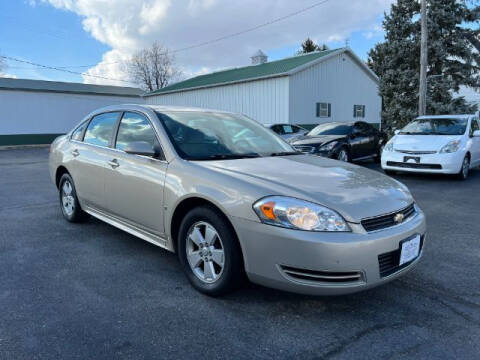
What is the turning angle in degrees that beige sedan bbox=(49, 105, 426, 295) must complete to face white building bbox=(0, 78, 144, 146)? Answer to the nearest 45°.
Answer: approximately 180°

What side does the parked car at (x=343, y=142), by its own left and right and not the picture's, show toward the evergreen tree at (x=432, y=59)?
back

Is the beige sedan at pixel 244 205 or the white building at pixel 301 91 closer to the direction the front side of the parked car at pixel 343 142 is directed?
the beige sedan

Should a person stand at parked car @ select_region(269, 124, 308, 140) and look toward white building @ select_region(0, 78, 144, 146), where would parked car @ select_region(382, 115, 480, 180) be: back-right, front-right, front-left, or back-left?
back-left

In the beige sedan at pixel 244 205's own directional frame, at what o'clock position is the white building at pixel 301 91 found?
The white building is roughly at 8 o'clock from the beige sedan.

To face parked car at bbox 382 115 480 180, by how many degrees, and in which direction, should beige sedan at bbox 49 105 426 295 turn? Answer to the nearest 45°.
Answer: approximately 90° to its left

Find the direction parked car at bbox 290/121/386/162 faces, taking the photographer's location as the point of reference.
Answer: facing the viewer and to the left of the viewer

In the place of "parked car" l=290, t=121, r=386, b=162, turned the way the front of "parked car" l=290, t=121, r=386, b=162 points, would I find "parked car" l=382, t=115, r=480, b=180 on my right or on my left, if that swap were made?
on my left

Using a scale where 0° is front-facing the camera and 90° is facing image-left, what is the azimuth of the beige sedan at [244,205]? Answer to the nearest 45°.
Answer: approximately 315°

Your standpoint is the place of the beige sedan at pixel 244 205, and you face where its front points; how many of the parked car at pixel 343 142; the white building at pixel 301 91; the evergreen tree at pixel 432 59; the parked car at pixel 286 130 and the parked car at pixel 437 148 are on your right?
0

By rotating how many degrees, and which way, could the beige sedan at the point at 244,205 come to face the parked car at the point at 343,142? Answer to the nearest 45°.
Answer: approximately 135° to its left

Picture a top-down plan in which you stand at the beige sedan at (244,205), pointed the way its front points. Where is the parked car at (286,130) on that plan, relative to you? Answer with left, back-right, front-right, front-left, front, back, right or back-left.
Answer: back-left

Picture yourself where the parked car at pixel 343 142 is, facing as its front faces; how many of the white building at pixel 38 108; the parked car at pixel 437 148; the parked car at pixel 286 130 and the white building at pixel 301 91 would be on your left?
1

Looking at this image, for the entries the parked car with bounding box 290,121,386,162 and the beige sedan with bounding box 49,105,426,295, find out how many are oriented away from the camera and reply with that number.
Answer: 0

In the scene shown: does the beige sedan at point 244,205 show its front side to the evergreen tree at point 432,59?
no

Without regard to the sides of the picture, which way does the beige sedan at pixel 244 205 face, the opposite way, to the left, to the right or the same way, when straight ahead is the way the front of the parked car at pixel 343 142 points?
to the left

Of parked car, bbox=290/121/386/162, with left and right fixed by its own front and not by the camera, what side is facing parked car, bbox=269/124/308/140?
right

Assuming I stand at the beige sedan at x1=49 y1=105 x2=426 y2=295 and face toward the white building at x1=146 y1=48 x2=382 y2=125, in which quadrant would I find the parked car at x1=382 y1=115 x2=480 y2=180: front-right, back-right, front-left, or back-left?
front-right
